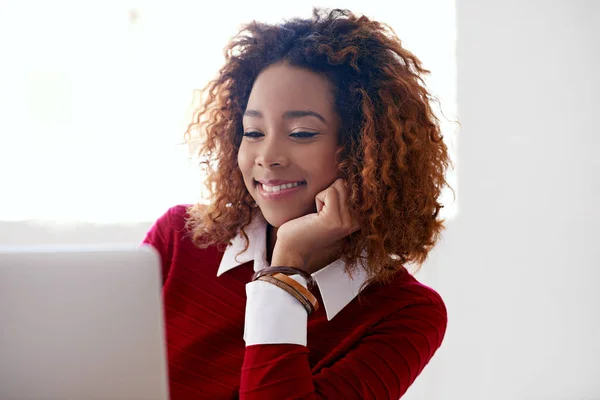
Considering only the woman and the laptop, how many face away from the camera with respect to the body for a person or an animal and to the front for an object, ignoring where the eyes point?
1

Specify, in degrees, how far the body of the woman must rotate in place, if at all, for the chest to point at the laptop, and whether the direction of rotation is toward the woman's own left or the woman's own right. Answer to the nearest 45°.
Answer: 0° — they already face it

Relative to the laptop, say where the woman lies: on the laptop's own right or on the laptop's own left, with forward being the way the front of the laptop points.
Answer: on the laptop's own right

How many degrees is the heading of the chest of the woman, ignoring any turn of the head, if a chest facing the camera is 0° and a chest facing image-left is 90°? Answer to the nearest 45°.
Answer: approximately 45°

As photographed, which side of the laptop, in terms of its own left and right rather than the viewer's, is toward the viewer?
back

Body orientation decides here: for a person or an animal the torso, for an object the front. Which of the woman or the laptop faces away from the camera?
the laptop
